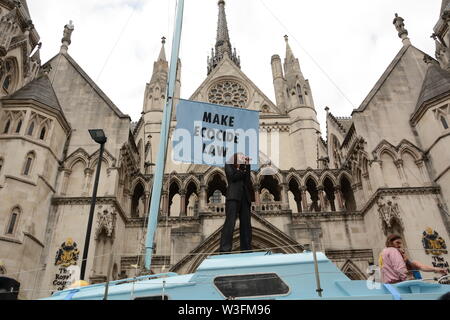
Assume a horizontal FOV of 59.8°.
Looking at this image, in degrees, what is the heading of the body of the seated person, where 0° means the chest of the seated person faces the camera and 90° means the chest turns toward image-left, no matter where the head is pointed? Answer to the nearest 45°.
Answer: approximately 270°

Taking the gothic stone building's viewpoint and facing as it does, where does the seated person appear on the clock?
The seated person is roughly at 11 o'clock from the gothic stone building.

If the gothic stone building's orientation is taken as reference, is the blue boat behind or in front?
in front

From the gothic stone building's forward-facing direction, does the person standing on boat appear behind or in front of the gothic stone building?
in front

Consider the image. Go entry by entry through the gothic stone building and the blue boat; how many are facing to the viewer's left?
1

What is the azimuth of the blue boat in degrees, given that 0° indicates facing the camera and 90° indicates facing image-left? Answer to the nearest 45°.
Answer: approximately 90°

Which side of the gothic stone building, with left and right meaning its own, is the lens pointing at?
front

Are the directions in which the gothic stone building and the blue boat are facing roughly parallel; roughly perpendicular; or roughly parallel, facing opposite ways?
roughly perpendicular
